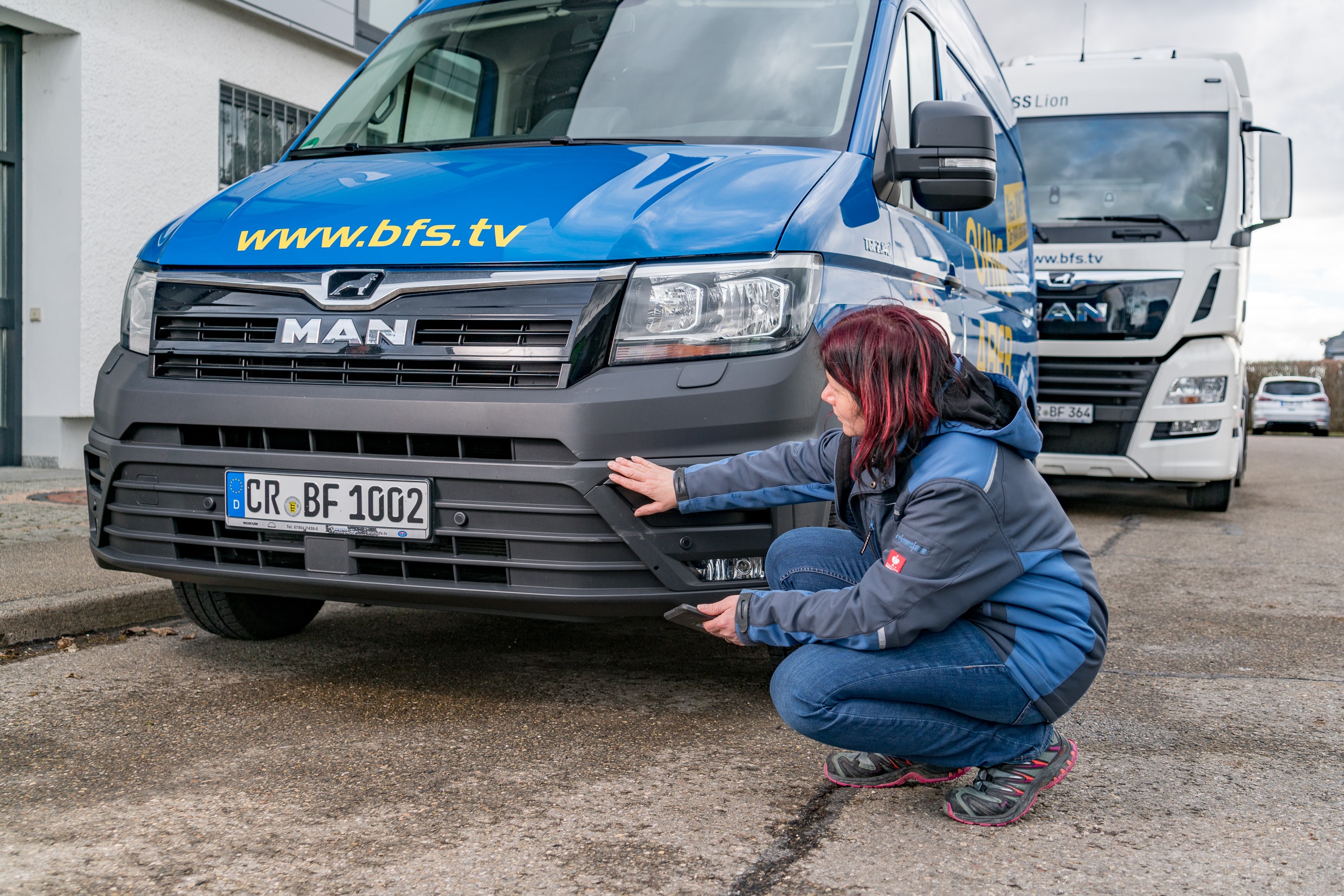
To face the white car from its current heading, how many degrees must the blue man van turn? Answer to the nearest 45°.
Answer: approximately 180°

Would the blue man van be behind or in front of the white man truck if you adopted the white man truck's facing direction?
in front

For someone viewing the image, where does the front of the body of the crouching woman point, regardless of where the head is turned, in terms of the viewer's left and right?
facing to the left of the viewer

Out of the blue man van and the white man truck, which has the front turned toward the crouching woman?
the white man truck

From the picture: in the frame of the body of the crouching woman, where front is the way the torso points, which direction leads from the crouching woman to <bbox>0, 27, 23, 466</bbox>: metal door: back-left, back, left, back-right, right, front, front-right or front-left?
front-right

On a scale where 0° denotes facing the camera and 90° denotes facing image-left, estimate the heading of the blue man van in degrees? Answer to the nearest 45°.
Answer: approximately 45°

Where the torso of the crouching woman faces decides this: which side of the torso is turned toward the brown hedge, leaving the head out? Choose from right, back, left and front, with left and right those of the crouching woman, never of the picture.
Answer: right

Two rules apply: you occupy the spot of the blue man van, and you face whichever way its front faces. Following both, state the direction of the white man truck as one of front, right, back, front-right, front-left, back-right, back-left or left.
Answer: back

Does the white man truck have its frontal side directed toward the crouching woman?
yes

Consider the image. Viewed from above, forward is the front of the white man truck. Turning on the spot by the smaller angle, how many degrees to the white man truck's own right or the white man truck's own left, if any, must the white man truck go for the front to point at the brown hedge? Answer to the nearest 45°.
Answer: approximately 180°

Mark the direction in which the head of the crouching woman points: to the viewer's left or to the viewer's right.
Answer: to the viewer's left

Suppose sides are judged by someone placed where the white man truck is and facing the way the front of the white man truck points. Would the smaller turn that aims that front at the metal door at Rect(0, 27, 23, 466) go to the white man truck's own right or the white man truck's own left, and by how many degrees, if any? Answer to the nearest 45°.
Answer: approximately 45° to the white man truck's own right
